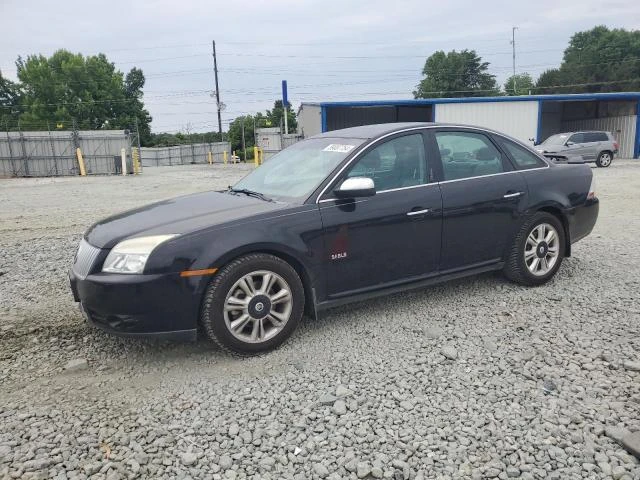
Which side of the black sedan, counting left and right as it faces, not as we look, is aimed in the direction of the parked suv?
back

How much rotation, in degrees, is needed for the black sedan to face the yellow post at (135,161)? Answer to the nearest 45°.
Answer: approximately 90° to its right

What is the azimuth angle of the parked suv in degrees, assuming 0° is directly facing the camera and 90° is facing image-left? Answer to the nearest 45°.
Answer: approximately 45°

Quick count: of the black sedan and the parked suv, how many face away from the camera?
0

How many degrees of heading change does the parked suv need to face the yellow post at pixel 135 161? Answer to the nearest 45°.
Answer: approximately 45° to its right

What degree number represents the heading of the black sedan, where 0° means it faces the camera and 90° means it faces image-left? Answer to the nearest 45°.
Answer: approximately 45°

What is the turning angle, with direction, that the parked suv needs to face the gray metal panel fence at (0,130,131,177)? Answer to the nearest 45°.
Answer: approximately 45° to its right

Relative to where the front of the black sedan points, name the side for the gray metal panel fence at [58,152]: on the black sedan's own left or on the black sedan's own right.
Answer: on the black sedan's own right
